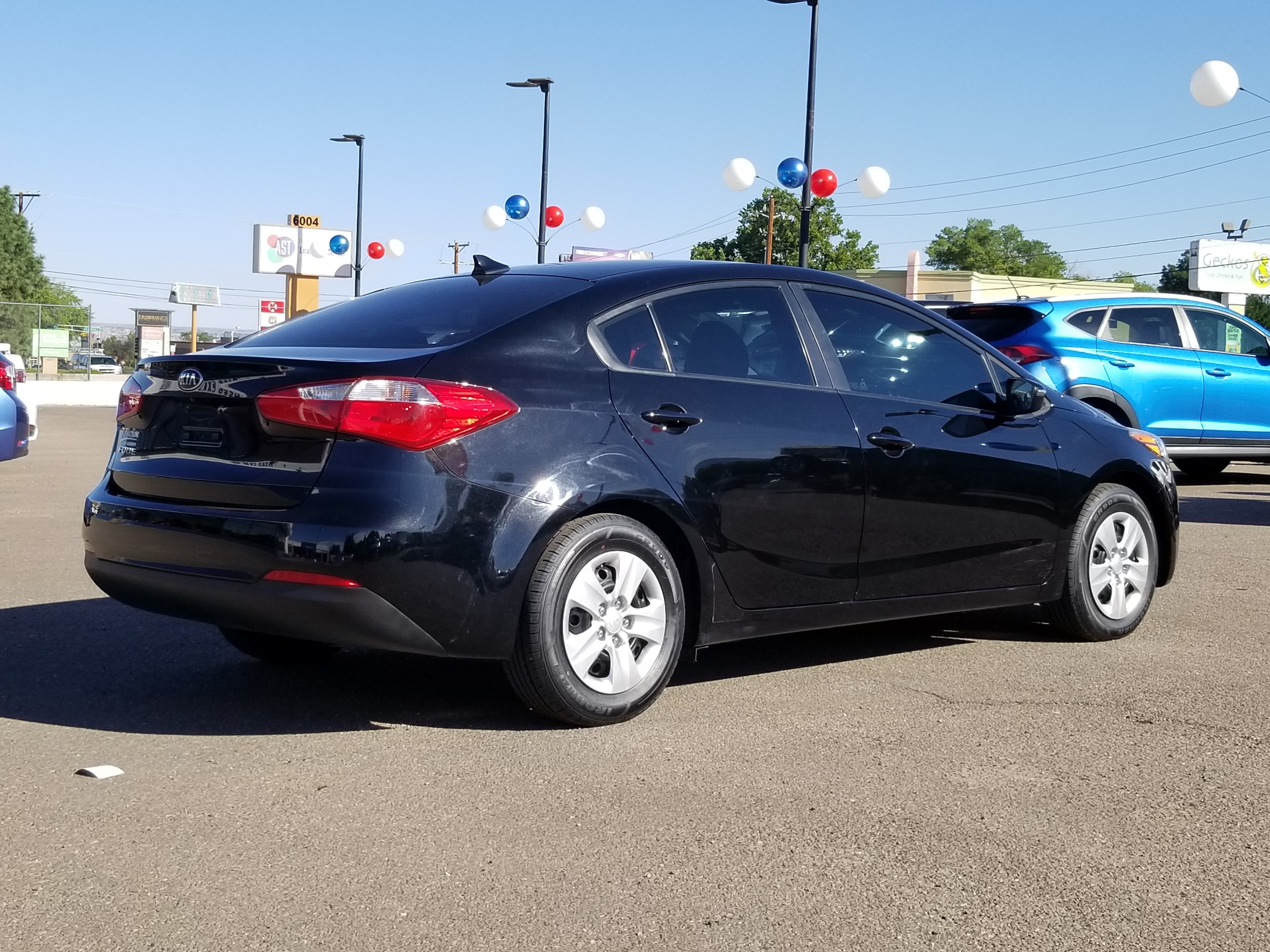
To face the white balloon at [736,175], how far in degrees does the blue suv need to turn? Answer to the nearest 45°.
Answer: approximately 90° to its left

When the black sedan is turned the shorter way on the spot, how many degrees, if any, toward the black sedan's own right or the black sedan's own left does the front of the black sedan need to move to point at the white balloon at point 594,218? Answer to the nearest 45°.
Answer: approximately 45° to the black sedan's own left

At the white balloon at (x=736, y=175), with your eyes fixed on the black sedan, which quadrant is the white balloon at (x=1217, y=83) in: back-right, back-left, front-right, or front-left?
front-left

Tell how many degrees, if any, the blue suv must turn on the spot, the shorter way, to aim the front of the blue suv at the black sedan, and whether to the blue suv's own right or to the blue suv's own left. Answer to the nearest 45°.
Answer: approximately 135° to the blue suv's own right

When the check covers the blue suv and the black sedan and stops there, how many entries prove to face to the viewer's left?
0

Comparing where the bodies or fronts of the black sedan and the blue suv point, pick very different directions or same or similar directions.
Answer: same or similar directions

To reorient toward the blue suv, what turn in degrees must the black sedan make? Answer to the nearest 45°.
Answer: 0° — it already faces it

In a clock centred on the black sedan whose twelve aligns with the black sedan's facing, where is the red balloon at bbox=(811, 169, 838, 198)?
The red balloon is roughly at 11 o'clock from the black sedan.

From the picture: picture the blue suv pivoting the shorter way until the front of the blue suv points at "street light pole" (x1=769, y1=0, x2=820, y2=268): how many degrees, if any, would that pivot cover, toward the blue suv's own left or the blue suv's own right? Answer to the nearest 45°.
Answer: approximately 90° to the blue suv's own left

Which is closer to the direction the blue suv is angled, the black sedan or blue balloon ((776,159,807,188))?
the blue balloon

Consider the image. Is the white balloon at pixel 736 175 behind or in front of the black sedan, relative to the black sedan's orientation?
in front

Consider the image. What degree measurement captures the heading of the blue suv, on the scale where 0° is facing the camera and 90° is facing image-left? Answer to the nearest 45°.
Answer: approximately 225°

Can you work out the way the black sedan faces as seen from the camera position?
facing away from the viewer and to the right of the viewer

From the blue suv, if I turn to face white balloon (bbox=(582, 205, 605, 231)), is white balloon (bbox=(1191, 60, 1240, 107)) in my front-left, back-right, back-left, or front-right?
front-right

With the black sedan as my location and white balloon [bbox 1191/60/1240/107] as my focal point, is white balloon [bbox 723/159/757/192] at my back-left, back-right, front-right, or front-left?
front-left

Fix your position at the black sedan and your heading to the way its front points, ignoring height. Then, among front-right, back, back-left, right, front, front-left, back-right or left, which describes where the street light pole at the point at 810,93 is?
front-left

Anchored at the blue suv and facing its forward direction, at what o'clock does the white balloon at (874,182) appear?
The white balloon is roughly at 10 o'clock from the blue suv.
